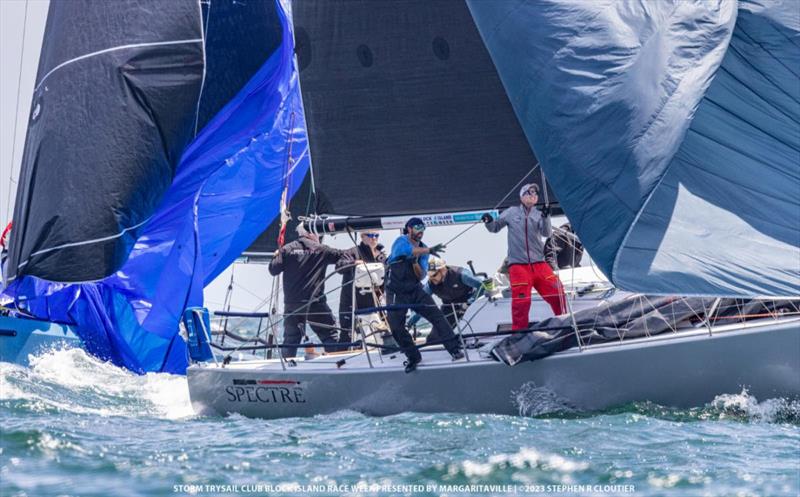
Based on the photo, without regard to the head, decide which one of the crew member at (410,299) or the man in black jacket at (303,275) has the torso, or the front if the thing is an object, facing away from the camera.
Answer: the man in black jacket

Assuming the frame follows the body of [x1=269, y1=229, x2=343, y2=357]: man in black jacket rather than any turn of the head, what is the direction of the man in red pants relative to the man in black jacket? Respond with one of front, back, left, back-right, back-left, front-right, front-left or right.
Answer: back-right

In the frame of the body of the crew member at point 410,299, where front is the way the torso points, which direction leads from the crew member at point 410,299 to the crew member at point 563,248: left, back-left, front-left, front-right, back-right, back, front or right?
left

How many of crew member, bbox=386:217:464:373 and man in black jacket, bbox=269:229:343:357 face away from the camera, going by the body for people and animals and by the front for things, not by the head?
1

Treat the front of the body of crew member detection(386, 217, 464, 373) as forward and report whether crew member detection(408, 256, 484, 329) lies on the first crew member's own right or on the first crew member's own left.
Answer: on the first crew member's own left

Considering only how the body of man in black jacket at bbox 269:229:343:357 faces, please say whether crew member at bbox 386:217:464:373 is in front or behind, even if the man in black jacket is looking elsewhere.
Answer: behind

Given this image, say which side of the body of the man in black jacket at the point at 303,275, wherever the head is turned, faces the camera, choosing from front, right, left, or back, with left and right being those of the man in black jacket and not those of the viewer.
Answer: back
